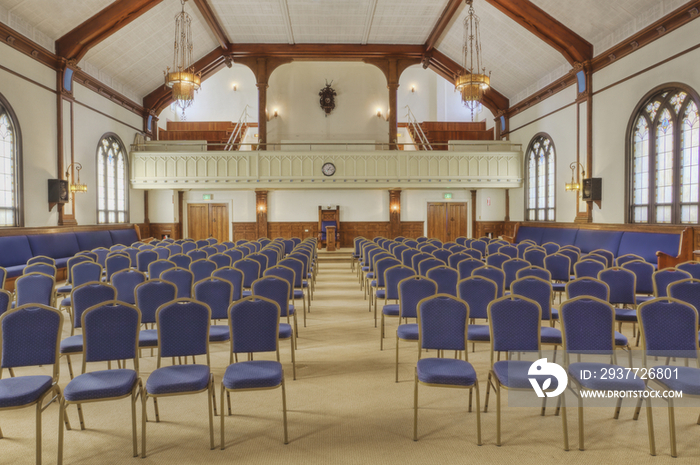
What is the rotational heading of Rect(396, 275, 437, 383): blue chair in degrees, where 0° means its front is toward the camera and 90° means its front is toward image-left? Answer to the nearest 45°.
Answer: approximately 0°

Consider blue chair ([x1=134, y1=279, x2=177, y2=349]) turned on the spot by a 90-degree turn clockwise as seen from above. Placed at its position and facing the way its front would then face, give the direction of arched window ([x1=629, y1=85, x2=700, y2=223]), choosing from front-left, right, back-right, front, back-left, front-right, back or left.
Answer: back

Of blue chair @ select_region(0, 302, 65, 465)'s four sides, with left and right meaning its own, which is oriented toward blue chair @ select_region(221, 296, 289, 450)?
left

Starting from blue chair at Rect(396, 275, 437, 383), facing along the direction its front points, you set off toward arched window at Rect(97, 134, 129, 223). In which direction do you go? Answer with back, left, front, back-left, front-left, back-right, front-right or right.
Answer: back-right

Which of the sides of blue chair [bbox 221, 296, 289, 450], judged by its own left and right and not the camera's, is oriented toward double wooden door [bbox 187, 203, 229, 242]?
back

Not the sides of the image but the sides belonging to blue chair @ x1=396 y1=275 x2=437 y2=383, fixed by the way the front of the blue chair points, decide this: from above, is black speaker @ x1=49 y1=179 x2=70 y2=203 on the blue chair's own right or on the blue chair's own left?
on the blue chair's own right

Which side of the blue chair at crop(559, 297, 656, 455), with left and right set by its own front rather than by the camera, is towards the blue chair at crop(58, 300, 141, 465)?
right

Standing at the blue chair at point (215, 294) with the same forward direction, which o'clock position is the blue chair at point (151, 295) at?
the blue chair at point (151, 295) is roughly at 3 o'clock from the blue chair at point (215, 294).

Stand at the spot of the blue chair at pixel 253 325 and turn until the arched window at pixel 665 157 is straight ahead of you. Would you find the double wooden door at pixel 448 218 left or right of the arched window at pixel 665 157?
left

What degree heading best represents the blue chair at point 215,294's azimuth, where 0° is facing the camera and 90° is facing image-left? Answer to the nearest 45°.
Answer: approximately 0°

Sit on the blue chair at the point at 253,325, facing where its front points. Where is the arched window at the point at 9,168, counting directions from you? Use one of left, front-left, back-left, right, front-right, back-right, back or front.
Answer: back-right
